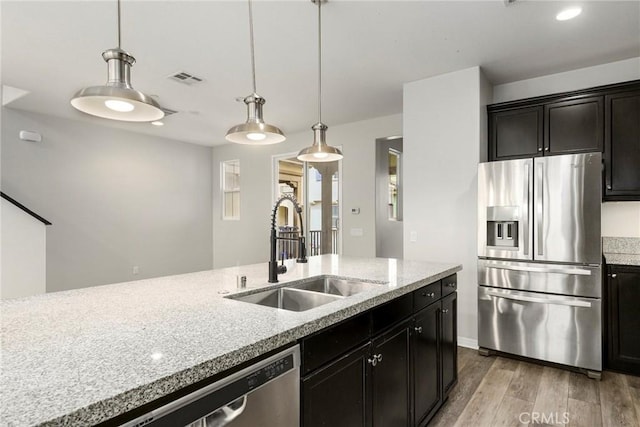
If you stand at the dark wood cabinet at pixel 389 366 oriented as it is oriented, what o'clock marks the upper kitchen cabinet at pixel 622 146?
The upper kitchen cabinet is roughly at 9 o'clock from the dark wood cabinet.

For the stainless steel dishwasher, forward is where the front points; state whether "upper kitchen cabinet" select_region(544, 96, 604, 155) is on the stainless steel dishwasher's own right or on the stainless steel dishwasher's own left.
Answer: on the stainless steel dishwasher's own left

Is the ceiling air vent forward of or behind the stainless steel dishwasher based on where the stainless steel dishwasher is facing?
behind

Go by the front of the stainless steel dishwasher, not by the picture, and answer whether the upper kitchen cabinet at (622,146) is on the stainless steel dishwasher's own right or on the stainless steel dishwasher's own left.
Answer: on the stainless steel dishwasher's own left

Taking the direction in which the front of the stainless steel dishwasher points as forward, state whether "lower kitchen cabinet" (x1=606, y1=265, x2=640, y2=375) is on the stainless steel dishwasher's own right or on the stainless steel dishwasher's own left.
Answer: on the stainless steel dishwasher's own left

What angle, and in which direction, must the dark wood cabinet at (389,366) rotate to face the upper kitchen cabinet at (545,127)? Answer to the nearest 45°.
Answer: approximately 90° to its left

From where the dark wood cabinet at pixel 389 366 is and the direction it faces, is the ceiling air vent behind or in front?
behind

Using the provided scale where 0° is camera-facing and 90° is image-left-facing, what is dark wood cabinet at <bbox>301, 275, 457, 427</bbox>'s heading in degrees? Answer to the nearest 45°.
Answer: approximately 315°
